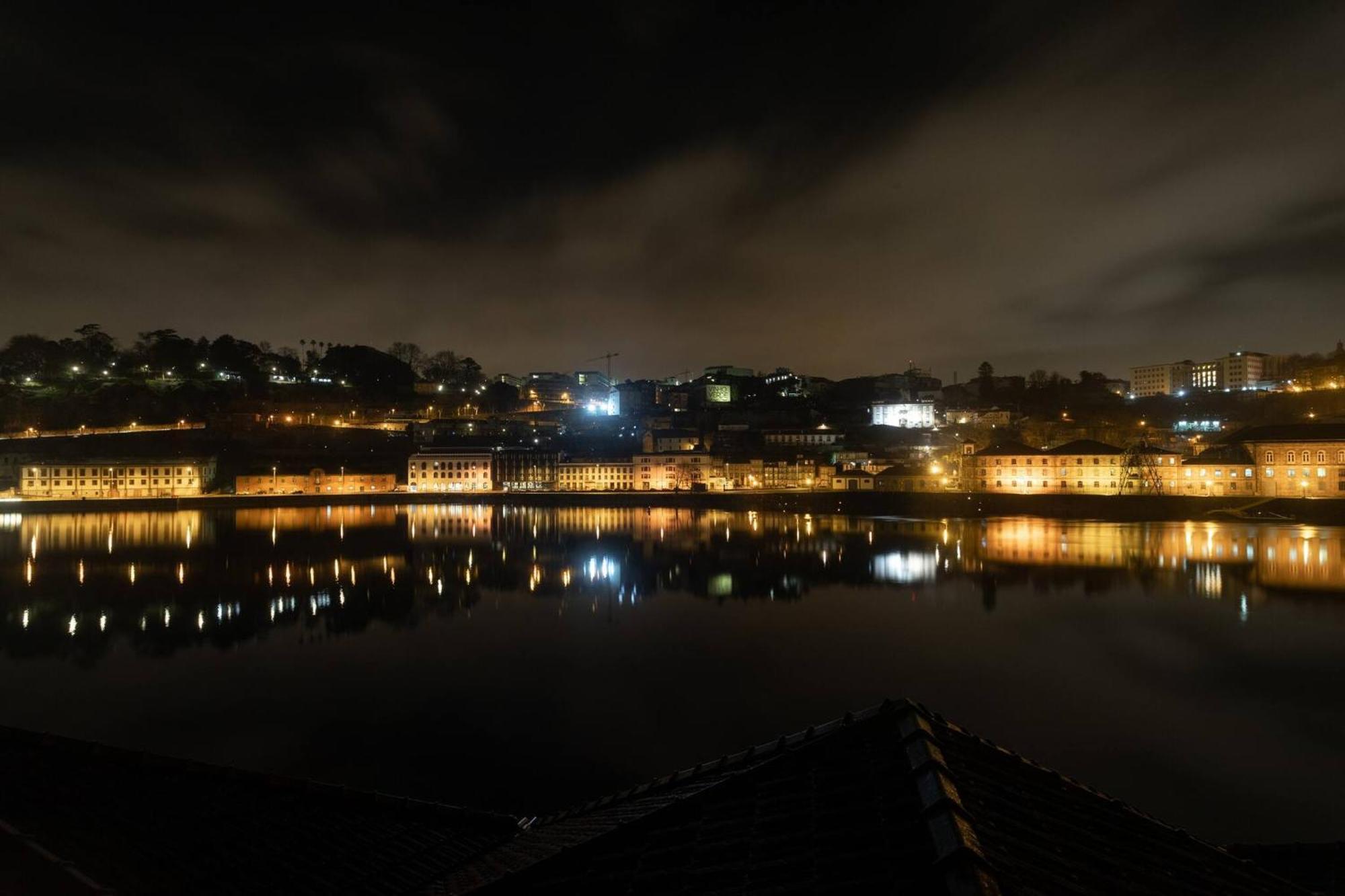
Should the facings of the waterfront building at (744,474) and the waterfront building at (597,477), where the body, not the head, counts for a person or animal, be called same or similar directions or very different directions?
same or similar directions

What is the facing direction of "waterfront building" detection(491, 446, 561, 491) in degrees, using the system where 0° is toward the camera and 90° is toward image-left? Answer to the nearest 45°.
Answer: approximately 0°

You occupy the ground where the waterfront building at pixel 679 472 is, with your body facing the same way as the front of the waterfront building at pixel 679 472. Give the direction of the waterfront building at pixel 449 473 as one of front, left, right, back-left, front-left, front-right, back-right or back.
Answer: right

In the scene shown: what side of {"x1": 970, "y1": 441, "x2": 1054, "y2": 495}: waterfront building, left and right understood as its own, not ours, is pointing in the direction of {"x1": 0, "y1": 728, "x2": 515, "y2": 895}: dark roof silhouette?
front

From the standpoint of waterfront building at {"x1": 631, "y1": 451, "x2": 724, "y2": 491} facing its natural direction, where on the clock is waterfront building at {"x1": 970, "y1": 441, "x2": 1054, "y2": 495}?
waterfront building at {"x1": 970, "y1": 441, "x2": 1054, "y2": 495} is roughly at 10 o'clock from waterfront building at {"x1": 631, "y1": 451, "x2": 724, "y2": 491}.

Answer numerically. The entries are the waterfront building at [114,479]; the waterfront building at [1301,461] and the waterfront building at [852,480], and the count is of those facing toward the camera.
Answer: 3

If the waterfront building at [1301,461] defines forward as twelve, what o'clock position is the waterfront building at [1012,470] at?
the waterfront building at [1012,470] is roughly at 3 o'clock from the waterfront building at [1301,461].

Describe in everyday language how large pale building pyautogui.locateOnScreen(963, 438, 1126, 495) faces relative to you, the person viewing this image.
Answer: facing the viewer

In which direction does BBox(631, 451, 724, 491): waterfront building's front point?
toward the camera

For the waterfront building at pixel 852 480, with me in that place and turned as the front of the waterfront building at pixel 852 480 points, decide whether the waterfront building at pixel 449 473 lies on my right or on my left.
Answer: on my right

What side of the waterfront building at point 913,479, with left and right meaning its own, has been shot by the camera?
front

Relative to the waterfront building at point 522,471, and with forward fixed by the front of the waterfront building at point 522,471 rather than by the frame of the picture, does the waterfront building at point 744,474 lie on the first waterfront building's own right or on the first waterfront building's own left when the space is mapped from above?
on the first waterfront building's own left

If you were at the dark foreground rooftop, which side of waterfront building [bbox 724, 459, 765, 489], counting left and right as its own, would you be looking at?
front

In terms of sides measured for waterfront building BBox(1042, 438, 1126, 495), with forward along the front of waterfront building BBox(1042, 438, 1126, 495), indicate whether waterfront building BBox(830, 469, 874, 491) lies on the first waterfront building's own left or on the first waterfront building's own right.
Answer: on the first waterfront building's own right

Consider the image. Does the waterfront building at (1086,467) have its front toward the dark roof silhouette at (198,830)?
yes

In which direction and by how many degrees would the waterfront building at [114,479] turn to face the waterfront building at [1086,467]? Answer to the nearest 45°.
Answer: approximately 45° to its left

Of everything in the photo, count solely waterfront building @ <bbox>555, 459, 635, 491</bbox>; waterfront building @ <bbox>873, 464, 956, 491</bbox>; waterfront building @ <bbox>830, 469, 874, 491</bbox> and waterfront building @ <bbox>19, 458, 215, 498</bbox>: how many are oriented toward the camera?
4

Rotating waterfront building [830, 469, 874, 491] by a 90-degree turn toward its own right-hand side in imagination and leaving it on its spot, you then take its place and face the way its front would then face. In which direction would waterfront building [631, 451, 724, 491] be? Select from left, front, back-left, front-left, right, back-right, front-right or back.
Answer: front
